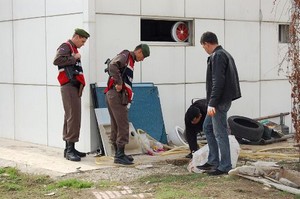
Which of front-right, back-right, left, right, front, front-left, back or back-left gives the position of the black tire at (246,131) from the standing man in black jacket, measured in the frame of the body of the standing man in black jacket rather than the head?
right

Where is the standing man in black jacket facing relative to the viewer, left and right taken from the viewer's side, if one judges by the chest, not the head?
facing to the left of the viewer

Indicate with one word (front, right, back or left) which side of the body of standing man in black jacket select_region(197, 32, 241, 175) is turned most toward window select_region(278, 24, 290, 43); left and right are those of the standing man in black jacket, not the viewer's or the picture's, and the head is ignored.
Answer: right

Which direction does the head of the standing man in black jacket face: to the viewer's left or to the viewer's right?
to the viewer's left
